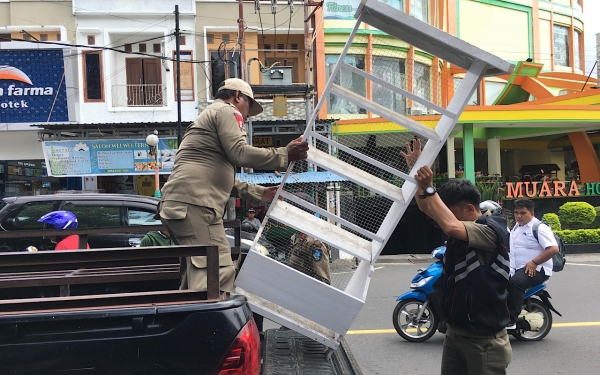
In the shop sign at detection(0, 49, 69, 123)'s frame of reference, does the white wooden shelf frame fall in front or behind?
in front

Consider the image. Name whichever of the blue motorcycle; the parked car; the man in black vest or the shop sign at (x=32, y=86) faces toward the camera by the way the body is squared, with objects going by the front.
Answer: the shop sign

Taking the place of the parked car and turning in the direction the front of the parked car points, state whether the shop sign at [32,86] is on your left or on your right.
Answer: on your left

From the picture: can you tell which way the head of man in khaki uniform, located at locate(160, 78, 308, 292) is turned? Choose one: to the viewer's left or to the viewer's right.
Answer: to the viewer's right

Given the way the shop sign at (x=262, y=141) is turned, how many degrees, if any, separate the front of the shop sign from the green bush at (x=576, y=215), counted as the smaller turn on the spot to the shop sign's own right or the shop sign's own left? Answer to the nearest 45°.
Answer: approximately 90° to the shop sign's own left

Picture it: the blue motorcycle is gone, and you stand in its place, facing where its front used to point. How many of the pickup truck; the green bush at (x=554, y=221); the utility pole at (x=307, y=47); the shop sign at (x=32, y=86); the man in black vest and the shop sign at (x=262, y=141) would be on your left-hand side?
2

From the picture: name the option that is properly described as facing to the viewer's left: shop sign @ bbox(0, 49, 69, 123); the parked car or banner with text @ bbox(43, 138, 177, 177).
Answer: the parked car

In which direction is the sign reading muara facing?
toward the camera

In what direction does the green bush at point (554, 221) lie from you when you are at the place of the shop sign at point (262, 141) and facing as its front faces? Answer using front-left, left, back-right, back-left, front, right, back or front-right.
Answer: left

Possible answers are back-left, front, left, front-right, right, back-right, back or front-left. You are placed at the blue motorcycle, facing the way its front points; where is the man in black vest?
left

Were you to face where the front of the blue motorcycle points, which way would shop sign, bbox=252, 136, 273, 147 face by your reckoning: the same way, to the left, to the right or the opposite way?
to the left

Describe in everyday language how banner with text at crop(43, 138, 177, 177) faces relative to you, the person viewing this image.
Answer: facing the viewer

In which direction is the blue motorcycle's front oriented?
to the viewer's left

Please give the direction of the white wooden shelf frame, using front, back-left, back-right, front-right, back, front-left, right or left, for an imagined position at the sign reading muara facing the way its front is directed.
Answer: front
